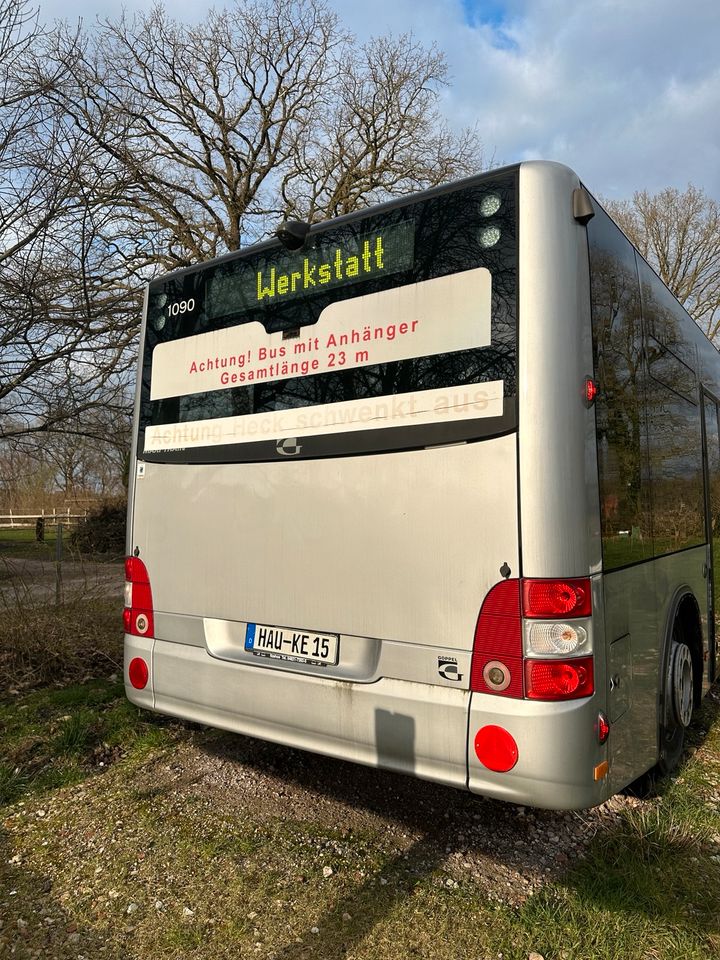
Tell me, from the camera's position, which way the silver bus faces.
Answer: facing away from the viewer and to the right of the viewer

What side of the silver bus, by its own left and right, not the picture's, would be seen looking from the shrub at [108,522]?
left
